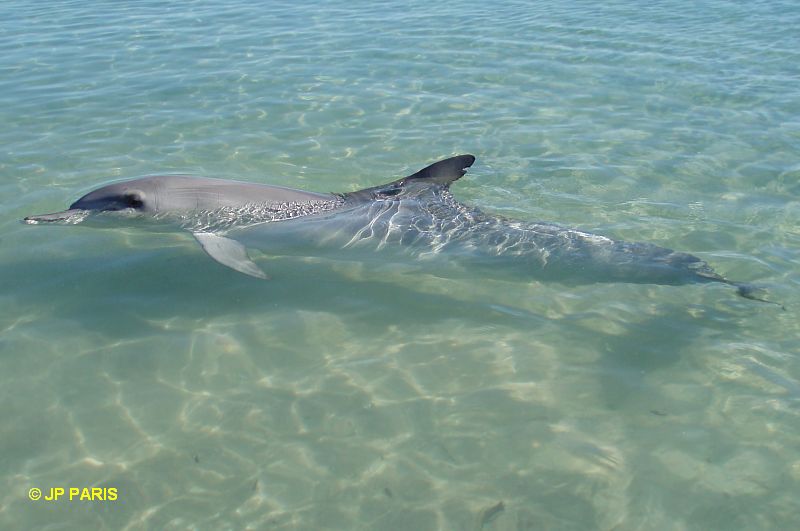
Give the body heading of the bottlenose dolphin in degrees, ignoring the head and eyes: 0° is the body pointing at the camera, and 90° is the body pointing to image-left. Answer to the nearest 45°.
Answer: approximately 90°
